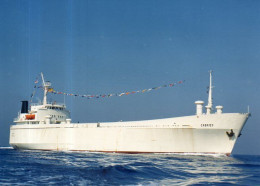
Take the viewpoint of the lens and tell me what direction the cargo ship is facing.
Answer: facing the viewer and to the right of the viewer
